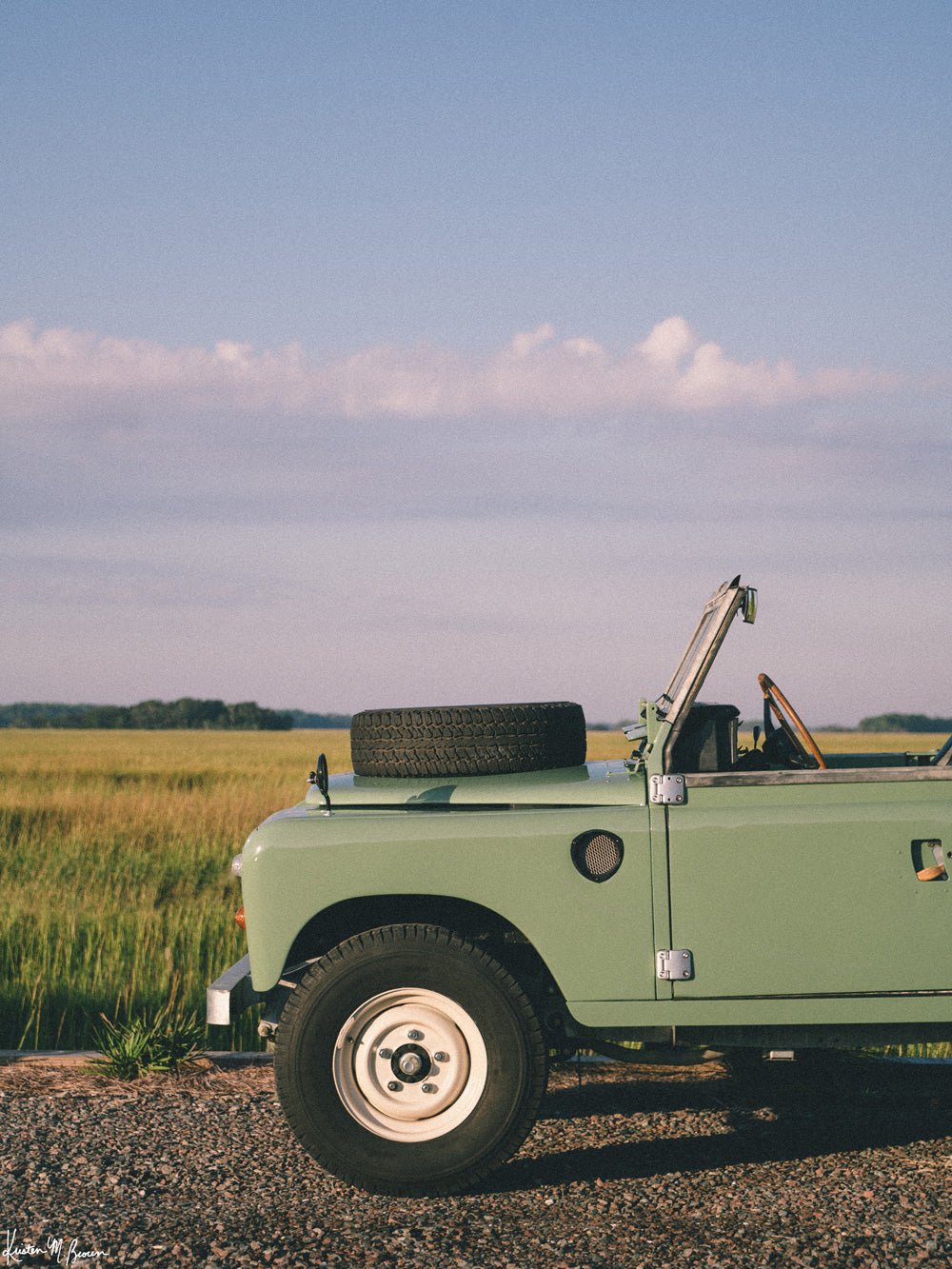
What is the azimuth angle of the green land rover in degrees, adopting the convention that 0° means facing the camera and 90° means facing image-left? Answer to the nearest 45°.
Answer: approximately 90°

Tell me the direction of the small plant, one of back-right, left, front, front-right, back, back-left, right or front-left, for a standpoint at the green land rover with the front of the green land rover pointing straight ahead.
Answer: front-right
